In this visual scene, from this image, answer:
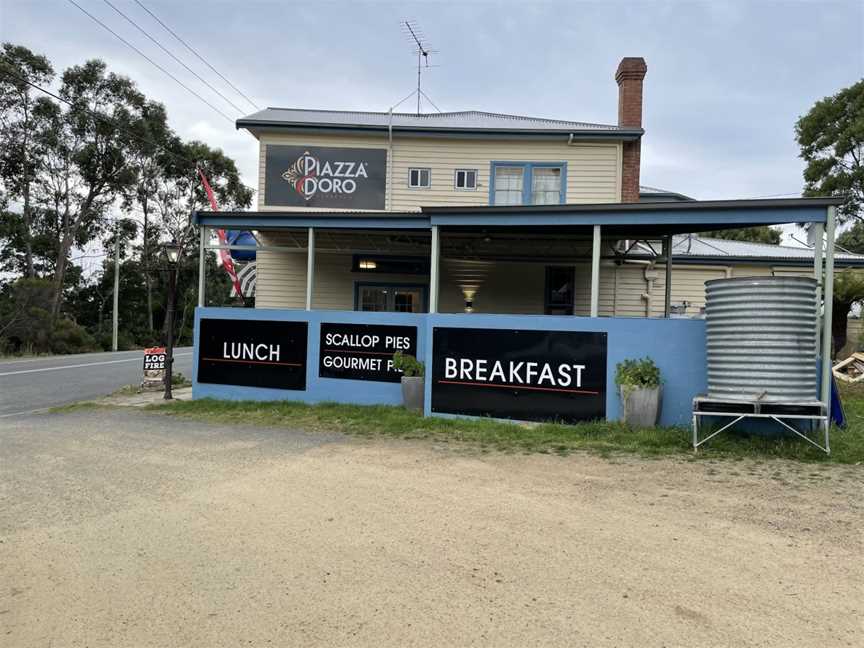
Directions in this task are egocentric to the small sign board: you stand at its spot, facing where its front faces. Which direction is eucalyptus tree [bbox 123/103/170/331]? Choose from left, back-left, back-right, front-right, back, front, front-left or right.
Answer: back

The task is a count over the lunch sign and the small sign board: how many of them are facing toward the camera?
2

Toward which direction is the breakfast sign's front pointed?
toward the camera

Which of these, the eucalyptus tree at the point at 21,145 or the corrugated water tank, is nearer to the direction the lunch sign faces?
the corrugated water tank

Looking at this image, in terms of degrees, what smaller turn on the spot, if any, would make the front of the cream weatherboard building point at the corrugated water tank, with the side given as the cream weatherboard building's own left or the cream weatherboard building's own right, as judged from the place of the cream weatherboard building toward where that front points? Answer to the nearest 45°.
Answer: approximately 45° to the cream weatherboard building's own left

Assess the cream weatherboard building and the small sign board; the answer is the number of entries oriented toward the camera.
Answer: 2

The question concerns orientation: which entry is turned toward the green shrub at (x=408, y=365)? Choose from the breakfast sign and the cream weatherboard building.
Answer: the cream weatherboard building

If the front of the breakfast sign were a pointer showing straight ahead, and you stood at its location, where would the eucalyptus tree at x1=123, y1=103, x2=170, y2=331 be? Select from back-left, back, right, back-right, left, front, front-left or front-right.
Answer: back-right

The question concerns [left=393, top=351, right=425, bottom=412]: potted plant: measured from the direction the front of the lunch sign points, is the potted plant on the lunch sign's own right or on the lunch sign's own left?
on the lunch sign's own left

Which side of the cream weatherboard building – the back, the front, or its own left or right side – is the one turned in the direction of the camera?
front

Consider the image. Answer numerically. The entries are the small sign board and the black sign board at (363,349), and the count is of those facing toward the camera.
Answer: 2

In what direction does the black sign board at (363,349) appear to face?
toward the camera

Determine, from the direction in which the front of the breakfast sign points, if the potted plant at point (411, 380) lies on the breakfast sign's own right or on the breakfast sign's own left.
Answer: on the breakfast sign's own right

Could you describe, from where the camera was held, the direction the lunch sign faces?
facing the viewer
